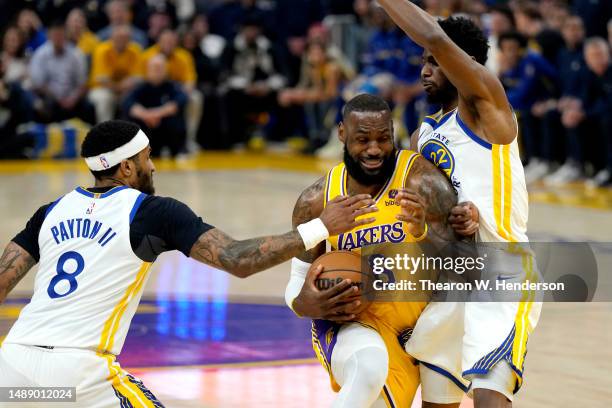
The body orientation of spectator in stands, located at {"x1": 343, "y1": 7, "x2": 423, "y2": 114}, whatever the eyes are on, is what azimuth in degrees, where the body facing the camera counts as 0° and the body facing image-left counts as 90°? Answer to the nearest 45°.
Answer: approximately 0°

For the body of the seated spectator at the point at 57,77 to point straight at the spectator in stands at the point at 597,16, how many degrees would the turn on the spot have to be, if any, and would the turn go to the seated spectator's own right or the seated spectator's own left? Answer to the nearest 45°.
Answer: approximately 45° to the seated spectator's own left

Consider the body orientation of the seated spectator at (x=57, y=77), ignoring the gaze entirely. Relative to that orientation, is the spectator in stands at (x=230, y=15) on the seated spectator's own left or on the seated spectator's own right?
on the seated spectator's own left

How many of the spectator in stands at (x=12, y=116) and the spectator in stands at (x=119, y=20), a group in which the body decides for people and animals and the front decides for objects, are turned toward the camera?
2

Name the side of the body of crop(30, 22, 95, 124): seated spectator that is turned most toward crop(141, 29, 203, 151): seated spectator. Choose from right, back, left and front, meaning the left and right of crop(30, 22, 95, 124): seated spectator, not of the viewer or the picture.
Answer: left

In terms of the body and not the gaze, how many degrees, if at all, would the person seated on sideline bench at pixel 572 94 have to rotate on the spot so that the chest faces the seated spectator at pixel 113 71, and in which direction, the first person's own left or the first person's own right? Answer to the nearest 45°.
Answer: approximately 45° to the first person's own right

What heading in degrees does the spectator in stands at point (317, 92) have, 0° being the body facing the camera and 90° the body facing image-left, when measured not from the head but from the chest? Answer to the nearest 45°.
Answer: approximately 45°
